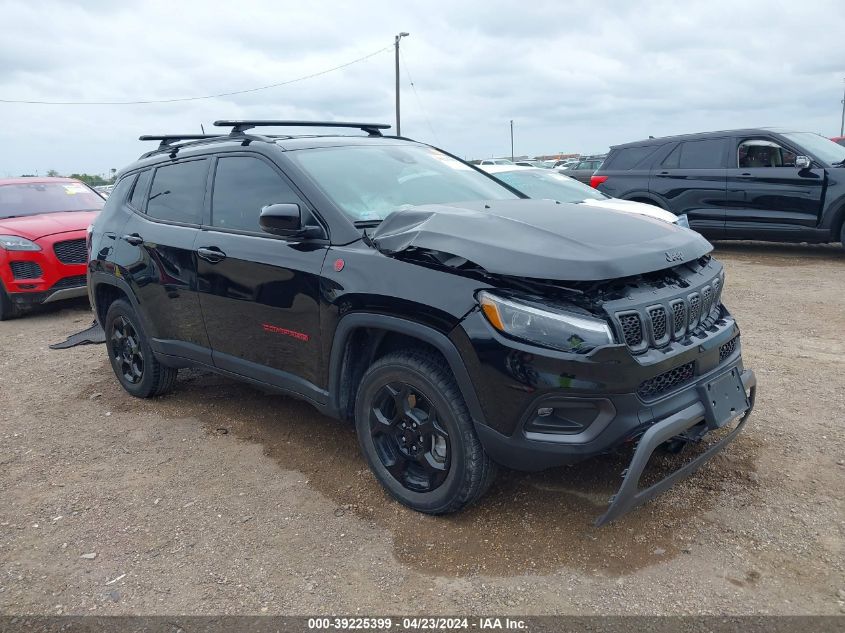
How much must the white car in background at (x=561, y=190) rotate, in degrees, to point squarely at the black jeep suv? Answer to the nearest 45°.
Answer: approximately 45° to its right

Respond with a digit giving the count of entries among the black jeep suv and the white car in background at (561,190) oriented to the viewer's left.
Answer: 0

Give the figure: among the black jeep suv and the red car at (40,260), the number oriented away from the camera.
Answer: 0

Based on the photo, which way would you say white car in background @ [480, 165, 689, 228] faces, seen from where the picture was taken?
facing the viewer and to the right of the viewer

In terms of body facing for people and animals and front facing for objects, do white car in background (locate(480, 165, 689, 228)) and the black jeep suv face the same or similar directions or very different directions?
same or similar directions

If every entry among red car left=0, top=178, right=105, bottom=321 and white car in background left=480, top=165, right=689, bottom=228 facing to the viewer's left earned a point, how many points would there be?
0

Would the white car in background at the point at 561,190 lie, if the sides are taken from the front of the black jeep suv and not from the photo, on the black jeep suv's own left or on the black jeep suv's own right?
on the black jeep suv's own left

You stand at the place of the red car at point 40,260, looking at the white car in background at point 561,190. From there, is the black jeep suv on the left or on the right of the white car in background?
right

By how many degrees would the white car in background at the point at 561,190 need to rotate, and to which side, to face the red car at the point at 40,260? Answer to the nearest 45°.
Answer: approximately 135° to its right

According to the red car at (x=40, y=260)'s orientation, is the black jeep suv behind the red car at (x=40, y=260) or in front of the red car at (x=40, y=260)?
in front

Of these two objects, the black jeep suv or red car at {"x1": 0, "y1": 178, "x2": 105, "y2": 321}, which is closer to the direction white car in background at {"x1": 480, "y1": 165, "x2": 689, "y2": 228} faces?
the black jeep suv

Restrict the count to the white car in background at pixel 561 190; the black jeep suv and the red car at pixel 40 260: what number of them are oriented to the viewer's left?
0

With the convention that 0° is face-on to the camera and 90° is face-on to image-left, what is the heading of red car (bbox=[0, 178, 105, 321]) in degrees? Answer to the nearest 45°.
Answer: approximately 315°

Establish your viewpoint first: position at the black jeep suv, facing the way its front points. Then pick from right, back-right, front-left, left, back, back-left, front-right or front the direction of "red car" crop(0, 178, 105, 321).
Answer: back
